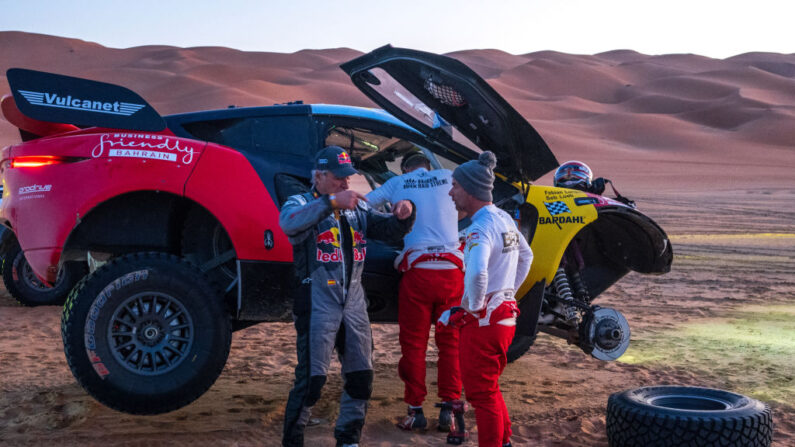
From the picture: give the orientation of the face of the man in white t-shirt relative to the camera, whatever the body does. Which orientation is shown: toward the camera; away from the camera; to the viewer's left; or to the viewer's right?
away from the camera

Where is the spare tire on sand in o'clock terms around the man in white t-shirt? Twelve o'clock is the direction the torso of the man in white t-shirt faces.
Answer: The spare tire on sand is roughly at 4 o'clock from the man in white t-shirt.

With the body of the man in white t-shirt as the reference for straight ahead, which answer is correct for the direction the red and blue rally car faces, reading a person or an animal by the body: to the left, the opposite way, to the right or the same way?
to the right

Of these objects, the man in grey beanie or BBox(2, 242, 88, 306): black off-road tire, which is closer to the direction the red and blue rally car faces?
the man in grey beanie

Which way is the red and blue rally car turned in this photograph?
to the viewer's right

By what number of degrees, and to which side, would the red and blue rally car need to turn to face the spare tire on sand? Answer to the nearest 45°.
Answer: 0° — it already faces it

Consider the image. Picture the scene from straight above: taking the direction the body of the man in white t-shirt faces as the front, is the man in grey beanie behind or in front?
behind

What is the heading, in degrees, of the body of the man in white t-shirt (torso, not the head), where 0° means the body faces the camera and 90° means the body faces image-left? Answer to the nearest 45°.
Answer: approximately 180°
